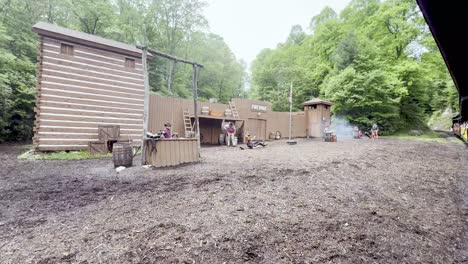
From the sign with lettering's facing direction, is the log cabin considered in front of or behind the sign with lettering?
in front

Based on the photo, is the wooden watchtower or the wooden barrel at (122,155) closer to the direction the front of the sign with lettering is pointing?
the wooden barrel

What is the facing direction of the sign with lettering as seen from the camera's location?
facing the viewer

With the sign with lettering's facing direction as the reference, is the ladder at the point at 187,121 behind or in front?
in front

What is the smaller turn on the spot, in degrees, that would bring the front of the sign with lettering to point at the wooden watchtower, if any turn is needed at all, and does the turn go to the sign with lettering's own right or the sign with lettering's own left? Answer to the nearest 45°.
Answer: approximately 135° to the sign with lettering's own left

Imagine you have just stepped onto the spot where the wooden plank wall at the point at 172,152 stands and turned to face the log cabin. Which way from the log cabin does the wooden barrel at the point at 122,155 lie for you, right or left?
left

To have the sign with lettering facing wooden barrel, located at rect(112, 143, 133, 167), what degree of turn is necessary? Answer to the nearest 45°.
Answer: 0° — it already faces it

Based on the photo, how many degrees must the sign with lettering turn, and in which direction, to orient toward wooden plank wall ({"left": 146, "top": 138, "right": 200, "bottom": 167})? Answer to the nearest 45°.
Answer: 0° — it already faces it

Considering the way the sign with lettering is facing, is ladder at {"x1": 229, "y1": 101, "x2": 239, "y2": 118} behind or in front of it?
in front
